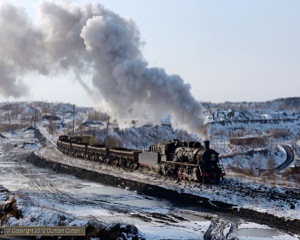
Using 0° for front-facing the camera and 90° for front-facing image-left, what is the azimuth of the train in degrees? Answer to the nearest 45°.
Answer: approximately 315°
